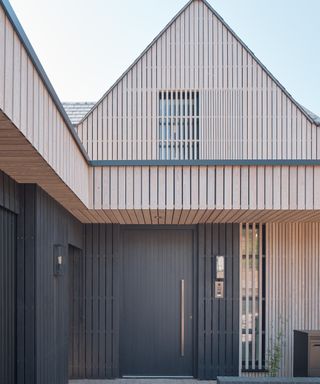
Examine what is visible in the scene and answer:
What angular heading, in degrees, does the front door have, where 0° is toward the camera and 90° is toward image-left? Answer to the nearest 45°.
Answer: approximately 0°

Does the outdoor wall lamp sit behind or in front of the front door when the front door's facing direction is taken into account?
in front
